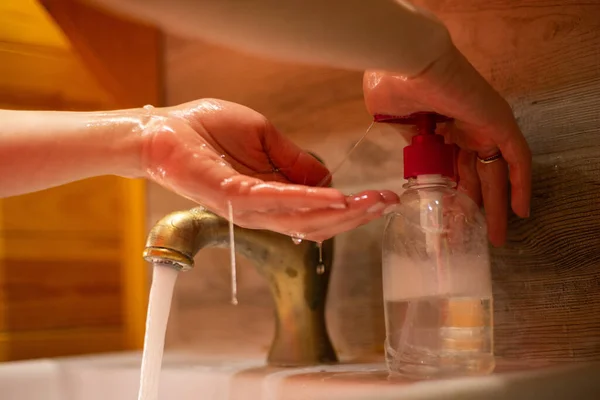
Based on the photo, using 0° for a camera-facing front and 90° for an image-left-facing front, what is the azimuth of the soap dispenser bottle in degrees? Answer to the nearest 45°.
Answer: approximately 90°

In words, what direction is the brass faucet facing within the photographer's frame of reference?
facing to the left of the viewer

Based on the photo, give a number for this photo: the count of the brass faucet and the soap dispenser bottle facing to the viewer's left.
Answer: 2
